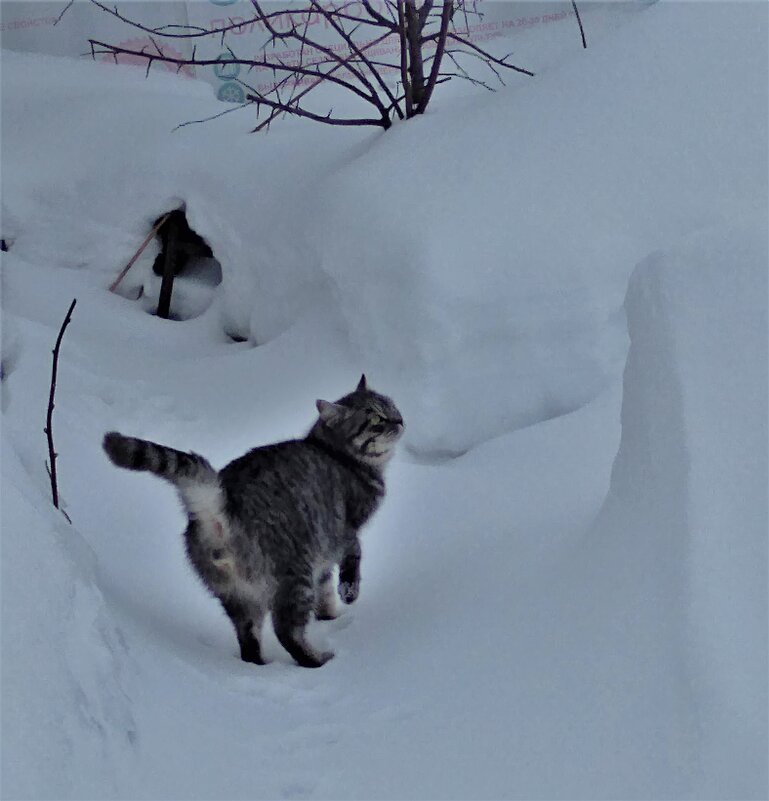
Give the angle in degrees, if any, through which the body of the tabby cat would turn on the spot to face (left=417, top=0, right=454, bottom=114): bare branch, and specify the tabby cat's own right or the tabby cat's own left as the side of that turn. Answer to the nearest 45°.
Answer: approximately 45° to the tabby cat's own left

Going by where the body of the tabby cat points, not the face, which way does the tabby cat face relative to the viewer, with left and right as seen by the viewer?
facing away from the viewer and to the right of the viewer

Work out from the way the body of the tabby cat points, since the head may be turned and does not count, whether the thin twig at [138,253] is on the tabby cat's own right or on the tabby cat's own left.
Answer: on the tabby cat's own left
